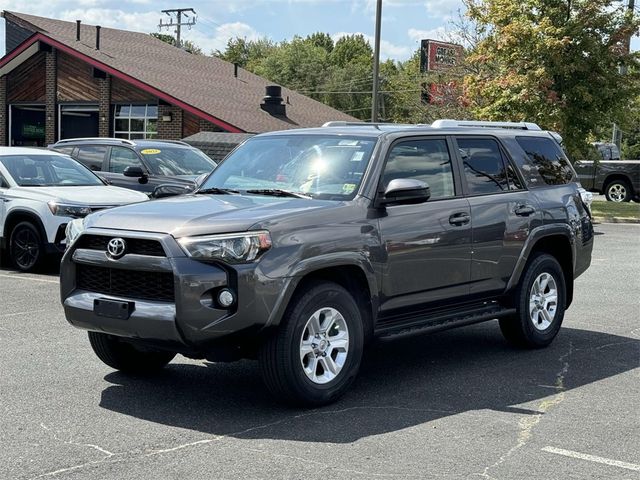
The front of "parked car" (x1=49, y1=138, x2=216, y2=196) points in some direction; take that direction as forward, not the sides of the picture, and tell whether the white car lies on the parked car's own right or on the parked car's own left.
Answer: on the parked car's own right

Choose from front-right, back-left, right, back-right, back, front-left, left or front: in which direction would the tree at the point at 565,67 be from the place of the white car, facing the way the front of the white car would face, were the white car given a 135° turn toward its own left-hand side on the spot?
front-right

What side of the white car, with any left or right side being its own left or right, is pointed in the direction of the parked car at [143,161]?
left

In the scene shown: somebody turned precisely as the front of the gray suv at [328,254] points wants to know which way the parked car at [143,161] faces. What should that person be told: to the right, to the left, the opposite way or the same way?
to the left

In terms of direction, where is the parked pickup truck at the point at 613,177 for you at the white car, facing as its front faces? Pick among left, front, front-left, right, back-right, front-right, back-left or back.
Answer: left

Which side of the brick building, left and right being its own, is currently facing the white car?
front

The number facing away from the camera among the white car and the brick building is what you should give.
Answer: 0

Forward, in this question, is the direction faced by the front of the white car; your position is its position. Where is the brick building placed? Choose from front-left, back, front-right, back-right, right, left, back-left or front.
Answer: back-left

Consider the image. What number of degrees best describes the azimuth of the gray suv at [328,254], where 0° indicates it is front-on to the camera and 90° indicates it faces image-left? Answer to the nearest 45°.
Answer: approximately 45°

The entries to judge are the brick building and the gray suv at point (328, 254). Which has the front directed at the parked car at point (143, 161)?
the brick building

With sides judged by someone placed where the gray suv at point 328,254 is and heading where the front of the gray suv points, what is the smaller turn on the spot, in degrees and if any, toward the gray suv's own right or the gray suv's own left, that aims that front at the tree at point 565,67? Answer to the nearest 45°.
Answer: approximately 135° to the gray suv's own right

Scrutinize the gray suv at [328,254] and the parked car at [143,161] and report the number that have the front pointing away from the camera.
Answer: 0

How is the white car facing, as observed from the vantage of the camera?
facing the viewer and to the right of the viewer
